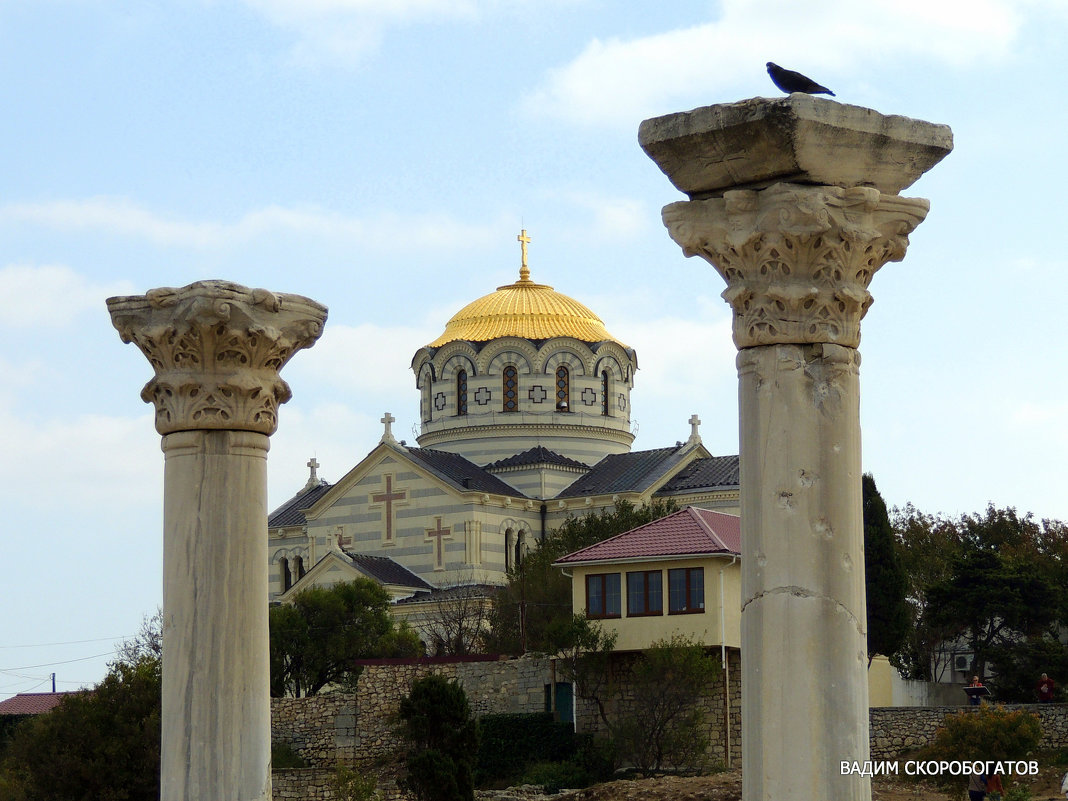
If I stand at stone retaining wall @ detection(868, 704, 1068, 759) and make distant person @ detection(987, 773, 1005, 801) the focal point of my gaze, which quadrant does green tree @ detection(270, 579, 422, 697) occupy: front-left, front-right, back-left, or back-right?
back-right

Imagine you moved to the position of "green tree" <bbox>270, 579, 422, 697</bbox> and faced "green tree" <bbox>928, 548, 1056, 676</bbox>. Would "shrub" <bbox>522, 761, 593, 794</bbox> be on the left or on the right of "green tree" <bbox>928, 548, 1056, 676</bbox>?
right

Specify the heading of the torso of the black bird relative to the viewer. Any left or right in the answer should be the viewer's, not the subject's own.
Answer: facing to the left of the viewer

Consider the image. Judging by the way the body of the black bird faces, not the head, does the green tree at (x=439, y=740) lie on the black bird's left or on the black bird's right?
on the black bird's right

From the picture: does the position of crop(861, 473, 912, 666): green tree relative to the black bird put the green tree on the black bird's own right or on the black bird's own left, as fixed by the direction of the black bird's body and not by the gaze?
on the black bird's own right

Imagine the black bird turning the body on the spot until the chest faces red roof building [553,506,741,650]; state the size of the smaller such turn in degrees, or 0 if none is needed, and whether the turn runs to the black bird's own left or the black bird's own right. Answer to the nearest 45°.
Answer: approximately 90° to the black bird's own right

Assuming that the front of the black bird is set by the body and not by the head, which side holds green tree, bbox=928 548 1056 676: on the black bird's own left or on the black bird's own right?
on the black bird's own right

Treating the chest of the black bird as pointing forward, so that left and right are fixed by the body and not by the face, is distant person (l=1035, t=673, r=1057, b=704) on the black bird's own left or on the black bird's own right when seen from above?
on the black bird's own right

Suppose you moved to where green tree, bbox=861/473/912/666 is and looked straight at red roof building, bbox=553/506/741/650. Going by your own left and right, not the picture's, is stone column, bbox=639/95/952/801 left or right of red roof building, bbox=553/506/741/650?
left

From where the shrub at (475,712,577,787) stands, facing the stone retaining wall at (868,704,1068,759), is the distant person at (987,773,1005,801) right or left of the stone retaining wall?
right
